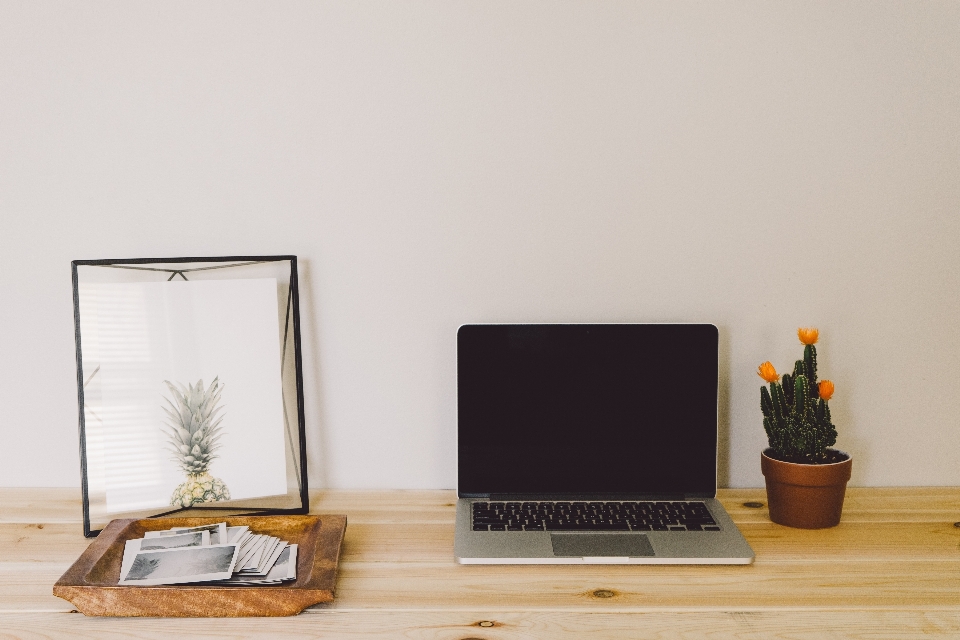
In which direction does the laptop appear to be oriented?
toward the camera

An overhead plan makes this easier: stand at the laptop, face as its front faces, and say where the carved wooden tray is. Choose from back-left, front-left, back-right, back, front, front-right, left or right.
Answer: front-right

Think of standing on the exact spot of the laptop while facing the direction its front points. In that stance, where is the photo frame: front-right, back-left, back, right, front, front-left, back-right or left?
right

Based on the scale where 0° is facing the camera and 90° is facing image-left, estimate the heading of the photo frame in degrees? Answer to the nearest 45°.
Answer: approximately 0°

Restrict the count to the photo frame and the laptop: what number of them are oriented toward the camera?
2

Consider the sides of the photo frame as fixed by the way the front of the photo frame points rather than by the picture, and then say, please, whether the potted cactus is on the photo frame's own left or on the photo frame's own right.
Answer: on the photo frame's own left
